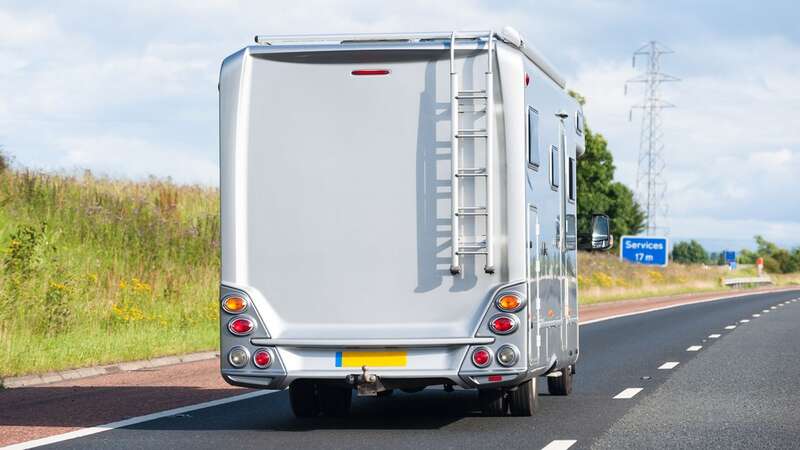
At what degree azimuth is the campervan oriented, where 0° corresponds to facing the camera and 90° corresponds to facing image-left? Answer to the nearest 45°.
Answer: approximately 180°
